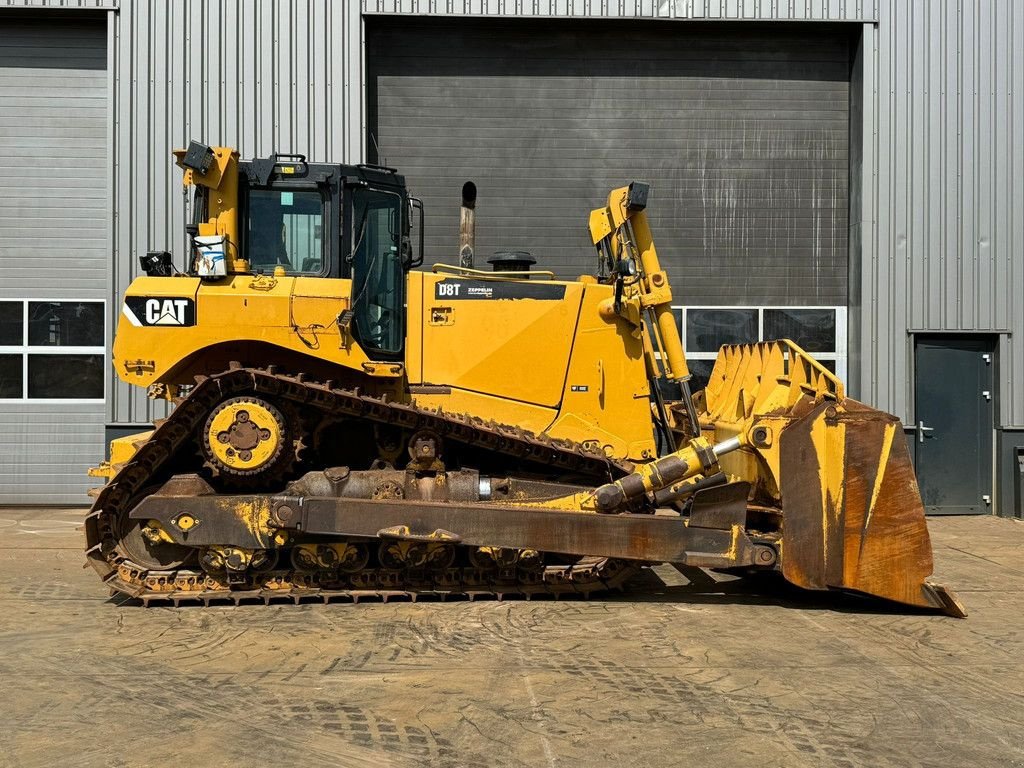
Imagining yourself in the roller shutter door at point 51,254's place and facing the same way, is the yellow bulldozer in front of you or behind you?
in front

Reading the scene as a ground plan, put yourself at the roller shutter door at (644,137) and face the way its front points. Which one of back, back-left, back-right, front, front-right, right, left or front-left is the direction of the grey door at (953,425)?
left

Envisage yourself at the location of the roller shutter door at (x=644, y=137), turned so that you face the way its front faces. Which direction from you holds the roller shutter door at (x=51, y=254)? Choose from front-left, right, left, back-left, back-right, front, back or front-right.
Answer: right

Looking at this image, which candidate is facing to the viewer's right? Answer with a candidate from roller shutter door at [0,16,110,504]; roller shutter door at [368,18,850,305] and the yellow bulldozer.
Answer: the yellow bulldozer

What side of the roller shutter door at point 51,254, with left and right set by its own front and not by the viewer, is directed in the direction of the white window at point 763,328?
left

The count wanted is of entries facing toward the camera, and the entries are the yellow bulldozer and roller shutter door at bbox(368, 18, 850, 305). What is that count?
1

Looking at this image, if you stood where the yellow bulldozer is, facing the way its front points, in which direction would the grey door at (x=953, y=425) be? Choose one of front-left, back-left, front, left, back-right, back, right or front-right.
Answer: front-left

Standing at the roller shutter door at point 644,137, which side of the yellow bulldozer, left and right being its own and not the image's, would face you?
left

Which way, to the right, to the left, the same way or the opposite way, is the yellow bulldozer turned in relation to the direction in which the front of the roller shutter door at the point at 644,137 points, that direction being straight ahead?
to the left

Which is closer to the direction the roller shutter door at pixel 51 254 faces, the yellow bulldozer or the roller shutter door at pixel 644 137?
the yellow bulldozer

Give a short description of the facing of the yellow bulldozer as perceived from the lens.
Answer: facing to the right of the viewer

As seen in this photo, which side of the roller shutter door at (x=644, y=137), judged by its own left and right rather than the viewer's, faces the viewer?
front

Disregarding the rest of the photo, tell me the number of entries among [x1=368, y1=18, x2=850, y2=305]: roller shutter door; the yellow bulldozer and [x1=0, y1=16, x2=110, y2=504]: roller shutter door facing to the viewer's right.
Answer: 1

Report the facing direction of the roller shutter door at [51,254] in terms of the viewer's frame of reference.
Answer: facing the viewer
